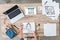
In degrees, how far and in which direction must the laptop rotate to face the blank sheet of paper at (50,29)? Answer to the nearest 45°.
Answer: approximately 45° to its left

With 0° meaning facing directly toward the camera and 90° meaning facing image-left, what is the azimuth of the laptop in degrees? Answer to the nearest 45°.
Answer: approximately 315°
